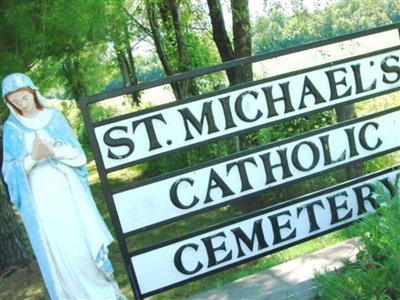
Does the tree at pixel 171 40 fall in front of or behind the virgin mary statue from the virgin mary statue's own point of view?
behind

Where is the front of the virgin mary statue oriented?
toward the camera
